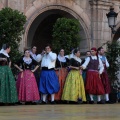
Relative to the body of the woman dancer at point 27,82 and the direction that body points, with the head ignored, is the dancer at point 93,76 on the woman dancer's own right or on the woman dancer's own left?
on the woman dancer's own left

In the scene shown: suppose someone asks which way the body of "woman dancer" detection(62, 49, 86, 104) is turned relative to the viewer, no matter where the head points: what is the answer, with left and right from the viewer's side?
facing the viewer and to the right of the viewer

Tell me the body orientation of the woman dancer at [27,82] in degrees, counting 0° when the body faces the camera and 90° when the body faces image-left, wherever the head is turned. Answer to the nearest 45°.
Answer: approximately 0°

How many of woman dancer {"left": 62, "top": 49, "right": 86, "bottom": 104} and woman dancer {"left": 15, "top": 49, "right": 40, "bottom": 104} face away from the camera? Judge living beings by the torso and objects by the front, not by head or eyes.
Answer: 0

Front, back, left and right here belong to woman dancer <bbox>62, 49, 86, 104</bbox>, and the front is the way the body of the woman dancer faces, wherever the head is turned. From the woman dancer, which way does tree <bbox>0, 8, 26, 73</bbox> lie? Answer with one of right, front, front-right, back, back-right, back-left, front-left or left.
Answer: back-right

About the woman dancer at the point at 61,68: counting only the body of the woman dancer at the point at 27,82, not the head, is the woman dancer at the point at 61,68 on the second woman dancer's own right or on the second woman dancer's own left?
on the second woman dancer's own left

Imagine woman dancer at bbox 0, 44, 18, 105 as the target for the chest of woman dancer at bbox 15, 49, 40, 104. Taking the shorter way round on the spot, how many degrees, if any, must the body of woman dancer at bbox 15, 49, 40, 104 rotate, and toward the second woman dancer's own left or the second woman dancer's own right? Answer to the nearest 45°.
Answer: approximately 45° to the second woman dancer's own right

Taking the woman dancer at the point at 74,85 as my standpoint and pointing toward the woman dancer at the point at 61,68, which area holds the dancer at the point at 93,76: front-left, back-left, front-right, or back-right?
back-right
